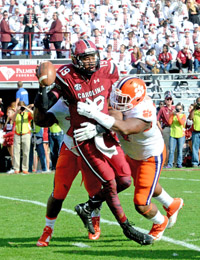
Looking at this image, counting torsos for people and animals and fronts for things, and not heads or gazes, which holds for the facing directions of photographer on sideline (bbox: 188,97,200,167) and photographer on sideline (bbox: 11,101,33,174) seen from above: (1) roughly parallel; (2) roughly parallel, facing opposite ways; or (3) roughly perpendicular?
roughly parallel

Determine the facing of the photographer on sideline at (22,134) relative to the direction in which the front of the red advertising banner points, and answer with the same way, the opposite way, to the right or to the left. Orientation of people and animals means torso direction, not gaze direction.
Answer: the same way

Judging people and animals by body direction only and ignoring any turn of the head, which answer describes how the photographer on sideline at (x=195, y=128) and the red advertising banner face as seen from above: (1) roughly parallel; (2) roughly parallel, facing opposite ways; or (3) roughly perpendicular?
roughly parallel

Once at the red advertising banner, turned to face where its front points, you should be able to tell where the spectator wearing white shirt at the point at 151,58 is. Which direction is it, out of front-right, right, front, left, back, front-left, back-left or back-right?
left

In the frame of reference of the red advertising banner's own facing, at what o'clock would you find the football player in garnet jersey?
The football player in garnet jersey is roughly at 12 o'clock from the red advertising banner.

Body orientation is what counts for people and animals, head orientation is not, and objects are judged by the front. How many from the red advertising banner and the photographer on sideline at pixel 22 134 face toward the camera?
2

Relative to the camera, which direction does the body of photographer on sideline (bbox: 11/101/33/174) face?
toward the camera

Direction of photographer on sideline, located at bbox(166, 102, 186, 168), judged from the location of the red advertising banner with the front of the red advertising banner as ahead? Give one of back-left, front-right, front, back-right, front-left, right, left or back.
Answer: front-left

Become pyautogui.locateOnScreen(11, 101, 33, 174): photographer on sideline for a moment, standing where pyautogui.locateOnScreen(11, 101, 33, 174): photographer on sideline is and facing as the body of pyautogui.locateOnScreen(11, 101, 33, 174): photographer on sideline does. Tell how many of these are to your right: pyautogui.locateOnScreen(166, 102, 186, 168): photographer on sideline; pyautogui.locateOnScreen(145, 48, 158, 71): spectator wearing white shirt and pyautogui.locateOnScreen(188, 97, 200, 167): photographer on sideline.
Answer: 0

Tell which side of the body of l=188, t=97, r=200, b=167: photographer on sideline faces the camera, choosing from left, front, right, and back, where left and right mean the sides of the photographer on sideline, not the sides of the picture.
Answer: front

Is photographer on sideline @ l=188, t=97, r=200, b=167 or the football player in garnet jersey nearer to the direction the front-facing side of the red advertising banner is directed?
the football player in garnet jersey

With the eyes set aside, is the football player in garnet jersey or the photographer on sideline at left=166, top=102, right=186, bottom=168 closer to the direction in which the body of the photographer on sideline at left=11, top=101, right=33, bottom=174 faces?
the football player in garnet jersey
